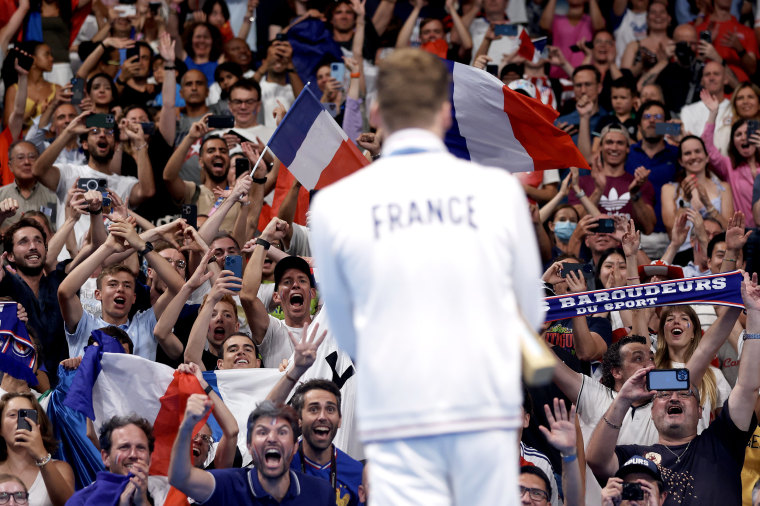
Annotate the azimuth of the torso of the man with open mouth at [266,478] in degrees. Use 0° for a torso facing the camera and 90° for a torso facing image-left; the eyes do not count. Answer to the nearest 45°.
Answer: approximately 0°

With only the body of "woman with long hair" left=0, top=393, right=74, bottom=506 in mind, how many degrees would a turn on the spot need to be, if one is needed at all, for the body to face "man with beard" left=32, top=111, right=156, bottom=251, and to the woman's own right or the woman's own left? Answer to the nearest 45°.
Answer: approximately 180°

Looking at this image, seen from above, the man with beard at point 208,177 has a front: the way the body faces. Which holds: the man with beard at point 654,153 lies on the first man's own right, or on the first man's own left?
on the first man's own left

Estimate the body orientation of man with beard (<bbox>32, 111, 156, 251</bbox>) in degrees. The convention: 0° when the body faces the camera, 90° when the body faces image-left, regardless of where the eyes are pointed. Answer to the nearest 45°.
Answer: approximately 0°

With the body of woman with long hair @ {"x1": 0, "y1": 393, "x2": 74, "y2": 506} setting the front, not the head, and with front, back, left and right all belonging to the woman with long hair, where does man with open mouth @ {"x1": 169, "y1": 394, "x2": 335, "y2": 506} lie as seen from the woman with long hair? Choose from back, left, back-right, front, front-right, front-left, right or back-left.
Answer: front-left

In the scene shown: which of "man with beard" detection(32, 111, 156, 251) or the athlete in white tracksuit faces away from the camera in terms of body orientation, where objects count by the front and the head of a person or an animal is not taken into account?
the athlete in white tracksuit

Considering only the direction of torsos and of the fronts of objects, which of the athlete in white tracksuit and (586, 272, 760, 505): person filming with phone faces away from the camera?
the athlete in white tracksuit

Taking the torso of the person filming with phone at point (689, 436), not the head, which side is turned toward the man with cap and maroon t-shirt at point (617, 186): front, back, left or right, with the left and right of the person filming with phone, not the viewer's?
back

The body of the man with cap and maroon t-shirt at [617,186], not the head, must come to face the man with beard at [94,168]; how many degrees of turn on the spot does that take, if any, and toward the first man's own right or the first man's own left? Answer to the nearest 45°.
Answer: approximately 90° to the first man's own right

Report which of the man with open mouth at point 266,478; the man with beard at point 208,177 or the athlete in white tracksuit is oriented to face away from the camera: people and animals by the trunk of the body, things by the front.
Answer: the athlete in white tracksuit

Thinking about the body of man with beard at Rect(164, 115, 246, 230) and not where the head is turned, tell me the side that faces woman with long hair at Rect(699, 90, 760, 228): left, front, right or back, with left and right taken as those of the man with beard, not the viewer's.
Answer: left

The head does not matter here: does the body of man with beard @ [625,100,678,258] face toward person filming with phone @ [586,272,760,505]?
yes

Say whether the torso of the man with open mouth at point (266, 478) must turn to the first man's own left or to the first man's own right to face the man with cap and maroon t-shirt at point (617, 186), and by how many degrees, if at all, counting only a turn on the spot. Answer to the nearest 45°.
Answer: approximately 135° to the first man's own left

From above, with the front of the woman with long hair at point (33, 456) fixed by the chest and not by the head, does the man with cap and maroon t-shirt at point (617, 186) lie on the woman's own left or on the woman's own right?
on the woman's own left

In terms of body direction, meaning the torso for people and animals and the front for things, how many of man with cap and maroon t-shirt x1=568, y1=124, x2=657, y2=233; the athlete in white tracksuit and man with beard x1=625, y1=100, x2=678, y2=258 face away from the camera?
1

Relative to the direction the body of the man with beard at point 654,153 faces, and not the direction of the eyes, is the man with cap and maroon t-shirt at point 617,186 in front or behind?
in front
